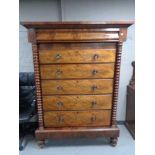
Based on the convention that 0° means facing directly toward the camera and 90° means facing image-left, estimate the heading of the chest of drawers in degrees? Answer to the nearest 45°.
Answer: approximately 0°
